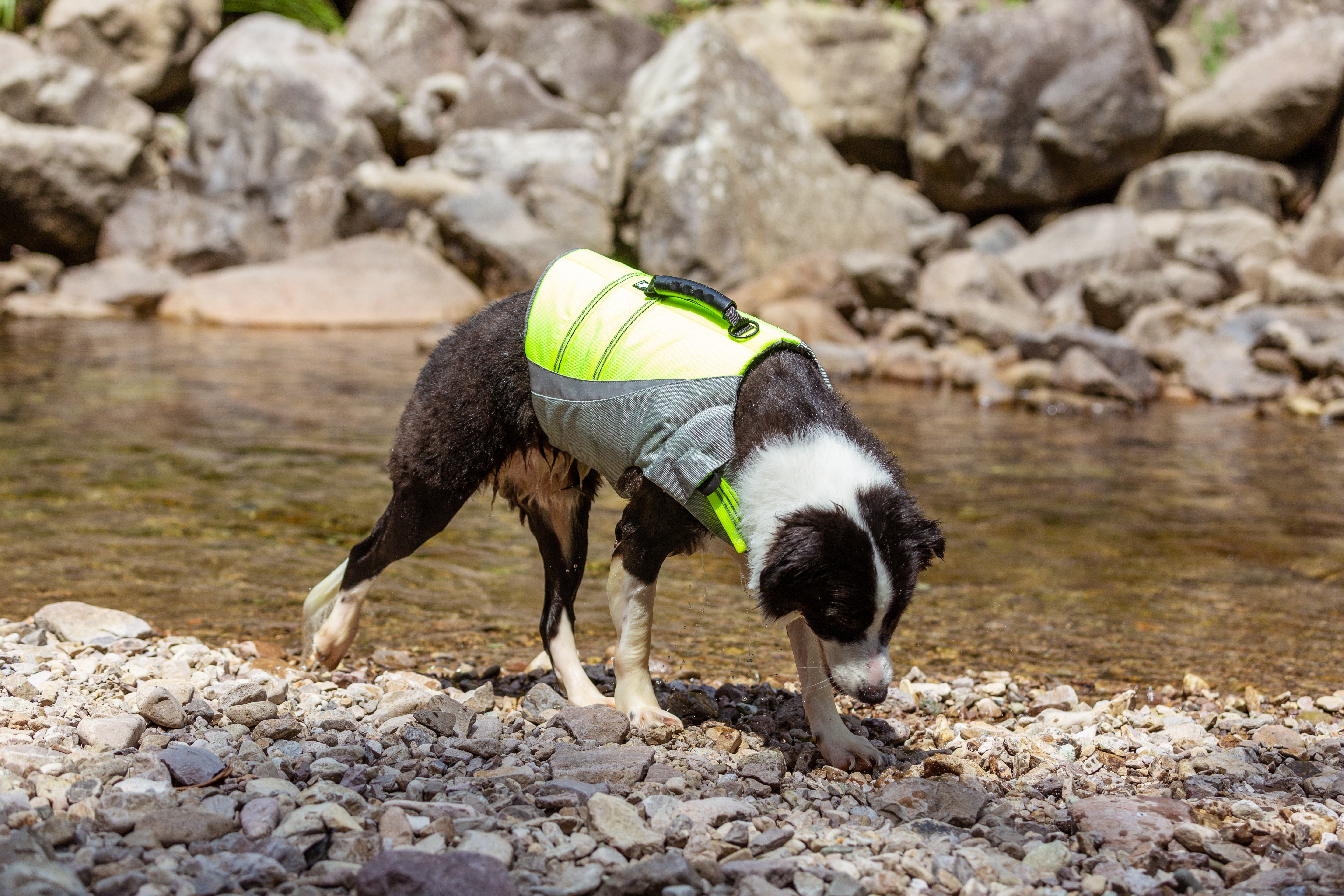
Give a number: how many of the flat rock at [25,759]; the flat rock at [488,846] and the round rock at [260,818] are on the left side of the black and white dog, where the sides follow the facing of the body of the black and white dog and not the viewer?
0

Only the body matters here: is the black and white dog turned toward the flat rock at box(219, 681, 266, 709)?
no

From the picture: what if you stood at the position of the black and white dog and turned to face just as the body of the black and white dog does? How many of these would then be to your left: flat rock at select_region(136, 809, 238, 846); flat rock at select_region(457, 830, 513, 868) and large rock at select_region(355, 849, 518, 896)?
0

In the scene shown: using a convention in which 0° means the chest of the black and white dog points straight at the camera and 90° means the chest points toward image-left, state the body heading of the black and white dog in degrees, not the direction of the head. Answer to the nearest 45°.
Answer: approximately 315°

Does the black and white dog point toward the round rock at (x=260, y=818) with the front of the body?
no

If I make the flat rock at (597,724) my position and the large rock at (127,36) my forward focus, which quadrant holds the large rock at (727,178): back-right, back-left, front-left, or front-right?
front-right

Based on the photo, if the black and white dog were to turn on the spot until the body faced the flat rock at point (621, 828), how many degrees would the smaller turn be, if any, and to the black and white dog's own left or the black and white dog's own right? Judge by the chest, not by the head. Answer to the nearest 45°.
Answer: approximately 45° to the black and white dog's own right

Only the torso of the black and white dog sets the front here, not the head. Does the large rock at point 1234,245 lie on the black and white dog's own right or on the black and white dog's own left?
on the black and white dog's own left

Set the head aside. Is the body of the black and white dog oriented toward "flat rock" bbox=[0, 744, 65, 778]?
no

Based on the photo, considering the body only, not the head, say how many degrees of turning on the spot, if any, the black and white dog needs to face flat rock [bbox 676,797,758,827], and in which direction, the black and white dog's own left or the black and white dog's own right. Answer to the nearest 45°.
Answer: approximately 45° to the black and white dog's own right

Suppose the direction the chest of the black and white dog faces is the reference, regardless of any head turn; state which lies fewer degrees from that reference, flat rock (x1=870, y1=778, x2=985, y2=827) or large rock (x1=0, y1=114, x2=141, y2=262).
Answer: the flat rock
